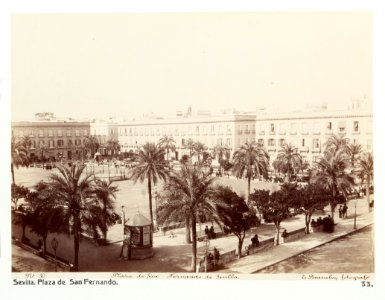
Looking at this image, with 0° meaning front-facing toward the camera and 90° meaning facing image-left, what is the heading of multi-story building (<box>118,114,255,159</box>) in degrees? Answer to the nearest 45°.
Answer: approximately 45°
